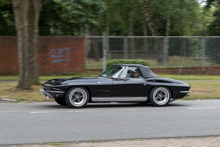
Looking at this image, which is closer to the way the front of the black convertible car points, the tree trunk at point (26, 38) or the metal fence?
the tree trunk

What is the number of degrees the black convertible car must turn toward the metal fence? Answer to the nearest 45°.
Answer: approximately 90° to its right

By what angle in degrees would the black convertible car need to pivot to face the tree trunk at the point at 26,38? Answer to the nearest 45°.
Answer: approximately 45° to its right

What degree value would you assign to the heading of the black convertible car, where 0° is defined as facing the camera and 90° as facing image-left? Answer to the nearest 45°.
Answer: approximately 90°
